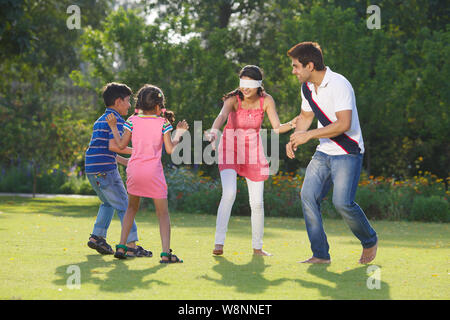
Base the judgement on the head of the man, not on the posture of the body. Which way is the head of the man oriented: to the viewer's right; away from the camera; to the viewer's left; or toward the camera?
to the viewer's left

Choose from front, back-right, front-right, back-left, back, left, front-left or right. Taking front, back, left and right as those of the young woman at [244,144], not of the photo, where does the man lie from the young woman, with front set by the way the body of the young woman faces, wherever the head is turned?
front-left

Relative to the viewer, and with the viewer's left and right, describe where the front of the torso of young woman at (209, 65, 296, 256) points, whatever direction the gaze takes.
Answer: facing the viewer

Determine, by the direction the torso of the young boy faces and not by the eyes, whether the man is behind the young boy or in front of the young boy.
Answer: in front

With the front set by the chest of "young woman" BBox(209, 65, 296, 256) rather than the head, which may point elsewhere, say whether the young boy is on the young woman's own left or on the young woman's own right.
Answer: on the young woman's own right

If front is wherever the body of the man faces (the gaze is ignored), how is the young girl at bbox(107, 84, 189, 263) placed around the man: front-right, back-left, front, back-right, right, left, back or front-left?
front-right

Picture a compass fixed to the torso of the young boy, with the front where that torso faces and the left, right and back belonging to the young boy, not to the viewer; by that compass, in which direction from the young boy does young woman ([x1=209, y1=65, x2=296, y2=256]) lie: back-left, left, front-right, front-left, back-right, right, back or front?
front

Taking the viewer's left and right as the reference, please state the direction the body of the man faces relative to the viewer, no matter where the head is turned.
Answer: facing the viewer and to the left of the viewer

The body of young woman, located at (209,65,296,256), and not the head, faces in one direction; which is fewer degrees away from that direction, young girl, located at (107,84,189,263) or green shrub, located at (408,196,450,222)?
the young girl

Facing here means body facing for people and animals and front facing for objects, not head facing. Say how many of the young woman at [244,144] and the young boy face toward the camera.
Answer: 1

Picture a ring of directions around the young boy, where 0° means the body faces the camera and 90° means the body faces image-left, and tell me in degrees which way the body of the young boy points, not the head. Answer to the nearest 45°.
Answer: approximately 270°

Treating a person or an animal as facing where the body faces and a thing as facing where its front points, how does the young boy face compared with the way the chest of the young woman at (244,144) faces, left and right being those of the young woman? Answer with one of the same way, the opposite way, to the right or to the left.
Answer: to the left

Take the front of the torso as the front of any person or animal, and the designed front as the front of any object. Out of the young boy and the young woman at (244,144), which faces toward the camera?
the young woman

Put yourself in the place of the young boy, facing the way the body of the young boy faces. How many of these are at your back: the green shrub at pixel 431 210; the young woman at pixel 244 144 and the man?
0
